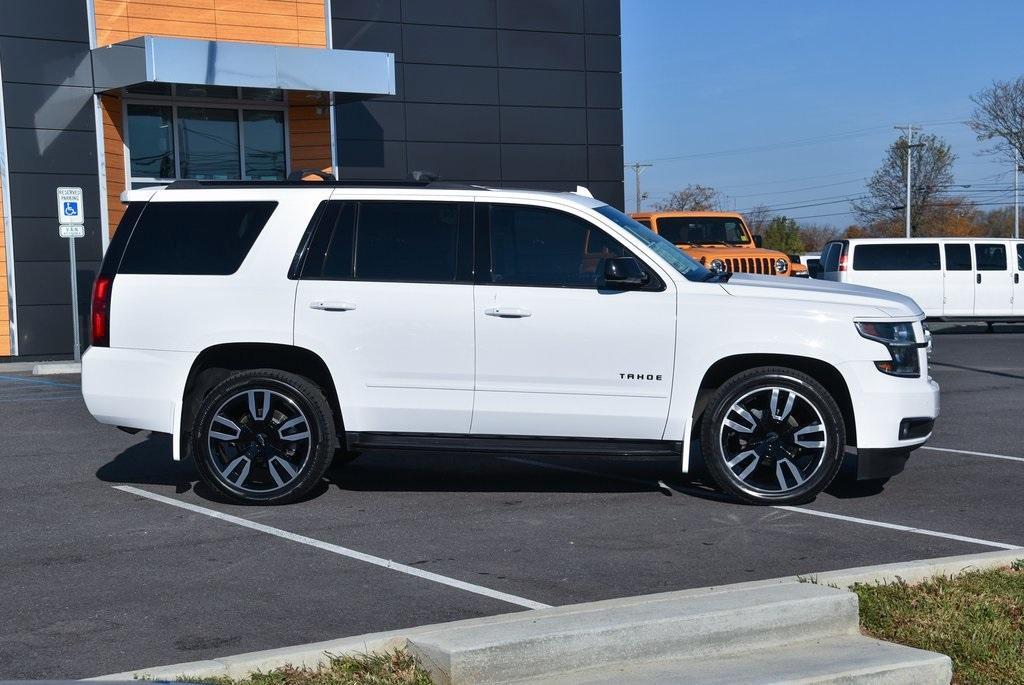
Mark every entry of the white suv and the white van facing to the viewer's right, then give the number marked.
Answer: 2

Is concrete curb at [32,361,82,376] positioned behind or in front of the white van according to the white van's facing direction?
behind

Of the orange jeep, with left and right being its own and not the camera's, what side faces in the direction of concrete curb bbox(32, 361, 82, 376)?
right

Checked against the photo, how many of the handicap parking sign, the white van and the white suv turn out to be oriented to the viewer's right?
2

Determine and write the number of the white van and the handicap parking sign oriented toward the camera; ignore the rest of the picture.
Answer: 1

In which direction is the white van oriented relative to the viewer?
to the viewer's right

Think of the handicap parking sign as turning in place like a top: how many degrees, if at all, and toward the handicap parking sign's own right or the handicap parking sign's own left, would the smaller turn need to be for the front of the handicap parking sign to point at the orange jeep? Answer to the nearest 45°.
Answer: approximately 90° to the handicap parking sign's own left

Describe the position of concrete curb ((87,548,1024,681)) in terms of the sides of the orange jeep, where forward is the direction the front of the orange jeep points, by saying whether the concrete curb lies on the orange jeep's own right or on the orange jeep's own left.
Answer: on the orange jeep's own right

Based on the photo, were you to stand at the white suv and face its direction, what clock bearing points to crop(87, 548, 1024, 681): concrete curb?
The concrete curb is roughly at 3 o'clock from the white suv.

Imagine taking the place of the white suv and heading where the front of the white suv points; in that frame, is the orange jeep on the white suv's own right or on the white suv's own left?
on the white suv's own left

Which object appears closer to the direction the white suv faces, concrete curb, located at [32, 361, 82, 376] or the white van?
the white van

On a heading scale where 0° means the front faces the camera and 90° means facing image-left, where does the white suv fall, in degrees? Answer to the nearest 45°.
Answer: approximately 270°

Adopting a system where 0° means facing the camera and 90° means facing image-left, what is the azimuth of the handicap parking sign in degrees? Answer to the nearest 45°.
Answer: approximately 0°

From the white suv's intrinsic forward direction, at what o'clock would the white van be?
The white van is roughly at 10 o'clock from the white suv.
